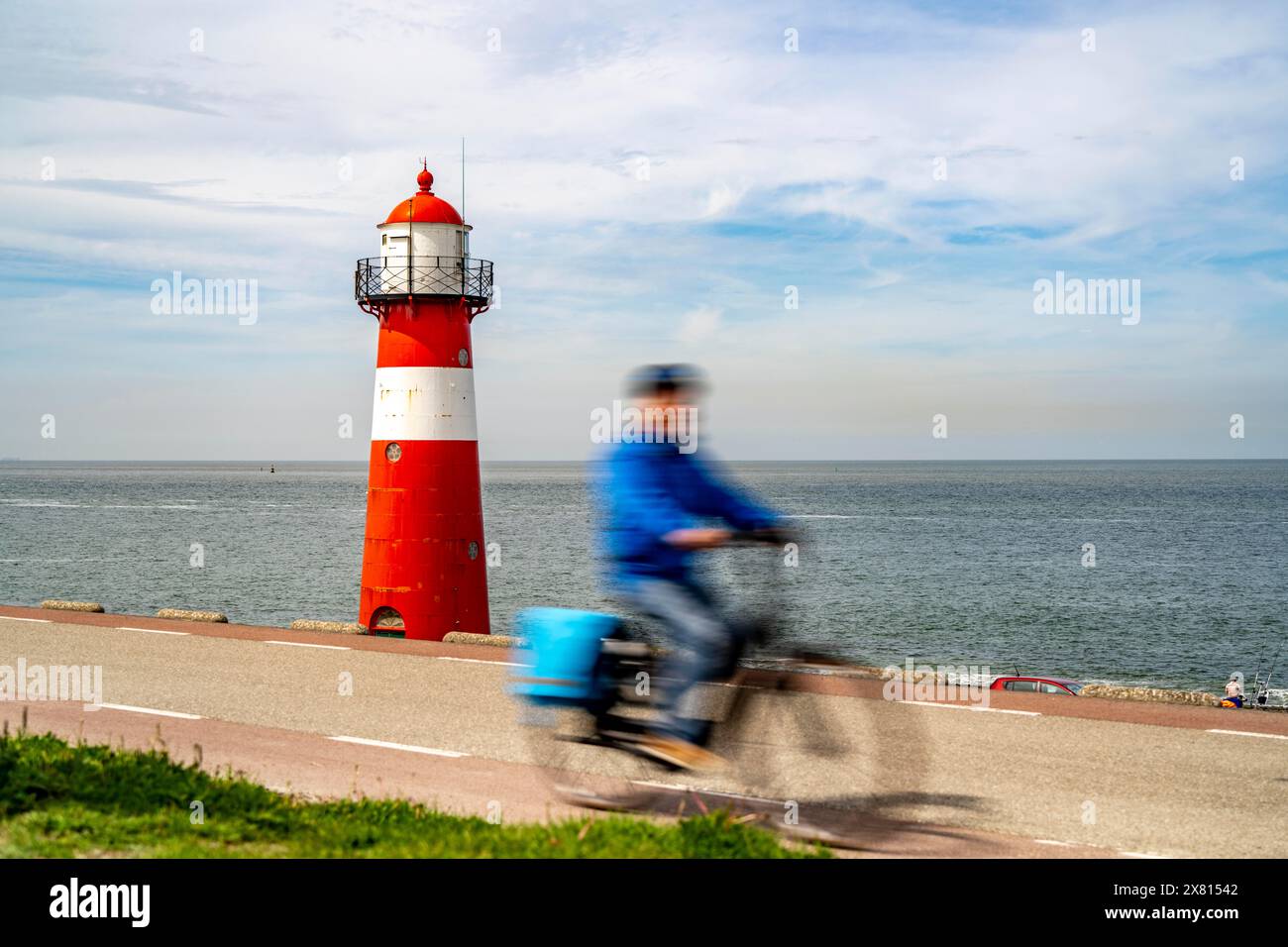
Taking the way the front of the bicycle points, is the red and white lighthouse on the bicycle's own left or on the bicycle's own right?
on the bicycle's own left

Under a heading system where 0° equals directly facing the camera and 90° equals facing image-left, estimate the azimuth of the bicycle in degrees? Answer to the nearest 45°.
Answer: approximately 270°

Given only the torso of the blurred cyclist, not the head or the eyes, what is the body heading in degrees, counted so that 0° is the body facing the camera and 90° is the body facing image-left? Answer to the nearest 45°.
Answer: approximately 270°

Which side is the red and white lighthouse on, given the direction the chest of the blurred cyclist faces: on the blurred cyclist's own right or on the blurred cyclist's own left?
on the blurred cyclist's own left
